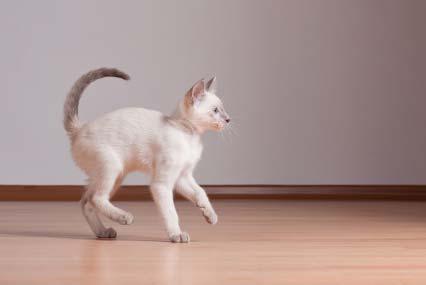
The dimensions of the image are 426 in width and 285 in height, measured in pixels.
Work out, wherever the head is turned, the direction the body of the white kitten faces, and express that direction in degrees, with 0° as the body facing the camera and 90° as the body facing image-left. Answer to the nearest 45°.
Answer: approximately 270°
